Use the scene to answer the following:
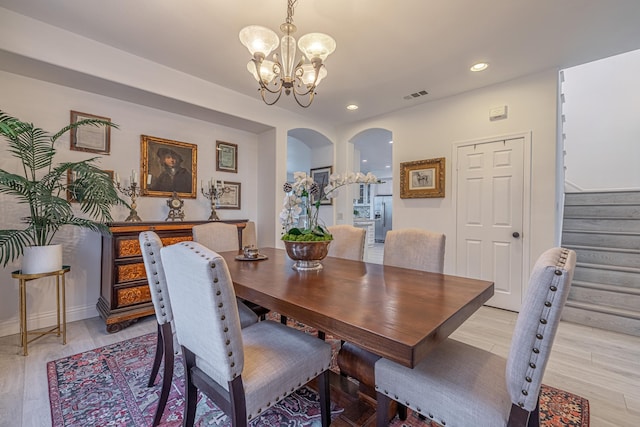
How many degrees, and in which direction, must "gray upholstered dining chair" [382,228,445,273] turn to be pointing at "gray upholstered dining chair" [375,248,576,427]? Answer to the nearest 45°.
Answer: approximately 45° to its left

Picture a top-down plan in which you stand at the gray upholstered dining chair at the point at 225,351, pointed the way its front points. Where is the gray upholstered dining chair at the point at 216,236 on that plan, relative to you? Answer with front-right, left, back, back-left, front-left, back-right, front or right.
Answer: front-left

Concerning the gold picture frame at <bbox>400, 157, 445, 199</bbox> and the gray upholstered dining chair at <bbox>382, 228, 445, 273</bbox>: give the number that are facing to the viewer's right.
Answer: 0

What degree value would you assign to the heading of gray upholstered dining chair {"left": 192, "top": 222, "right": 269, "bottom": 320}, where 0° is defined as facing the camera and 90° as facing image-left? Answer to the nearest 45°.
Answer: approximately 315°

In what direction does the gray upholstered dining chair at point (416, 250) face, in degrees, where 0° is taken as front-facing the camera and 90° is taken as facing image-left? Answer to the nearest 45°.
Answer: approximately 45°

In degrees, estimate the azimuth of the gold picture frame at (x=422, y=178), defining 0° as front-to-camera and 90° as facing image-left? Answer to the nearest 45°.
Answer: approximately 45°

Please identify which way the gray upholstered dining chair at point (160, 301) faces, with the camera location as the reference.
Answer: facing to the right of the viewer

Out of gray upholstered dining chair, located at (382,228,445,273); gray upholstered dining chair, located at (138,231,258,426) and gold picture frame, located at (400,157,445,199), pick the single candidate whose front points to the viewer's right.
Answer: gray upholstered dining chair, located at (138,231,258,426)

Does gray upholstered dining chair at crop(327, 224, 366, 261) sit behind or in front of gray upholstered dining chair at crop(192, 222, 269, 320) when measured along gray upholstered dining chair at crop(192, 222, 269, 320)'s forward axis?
in front

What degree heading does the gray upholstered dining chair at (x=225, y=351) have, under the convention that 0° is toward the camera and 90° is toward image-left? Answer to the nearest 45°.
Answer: approximately 225°

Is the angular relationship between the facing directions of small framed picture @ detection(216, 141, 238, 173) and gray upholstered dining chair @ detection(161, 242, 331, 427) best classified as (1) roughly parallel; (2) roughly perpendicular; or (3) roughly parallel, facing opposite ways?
roughly perpendicular

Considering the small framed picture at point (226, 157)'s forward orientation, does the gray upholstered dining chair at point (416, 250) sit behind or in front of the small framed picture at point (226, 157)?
in front

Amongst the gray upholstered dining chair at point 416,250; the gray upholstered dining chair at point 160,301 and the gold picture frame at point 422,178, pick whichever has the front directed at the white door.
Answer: the gray upholstered dining chair at point 160,301
